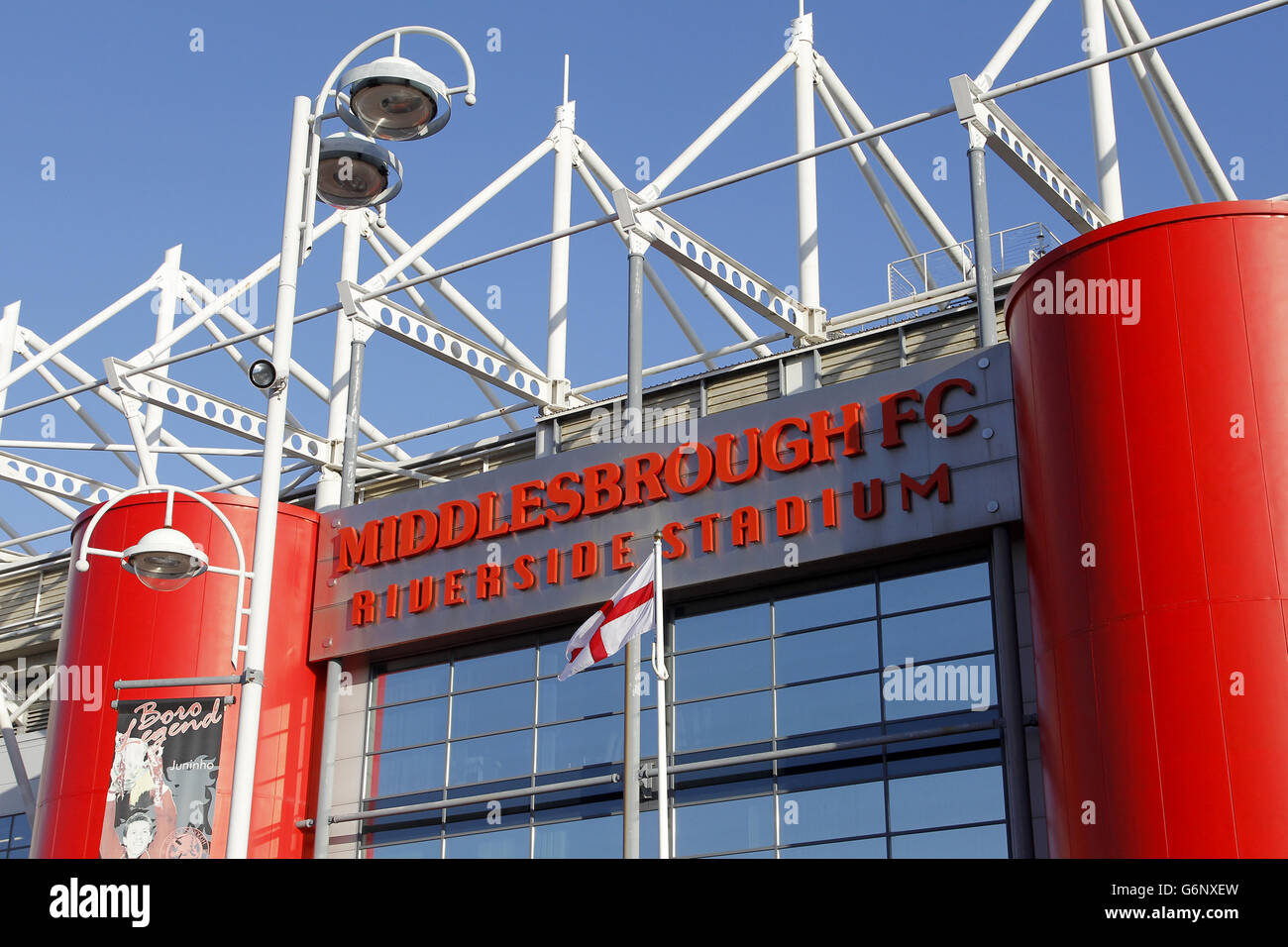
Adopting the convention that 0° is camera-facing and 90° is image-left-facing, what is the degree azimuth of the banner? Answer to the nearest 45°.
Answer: approximately 0°

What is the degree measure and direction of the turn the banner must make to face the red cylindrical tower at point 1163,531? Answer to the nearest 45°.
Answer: approximately 45° to its left
